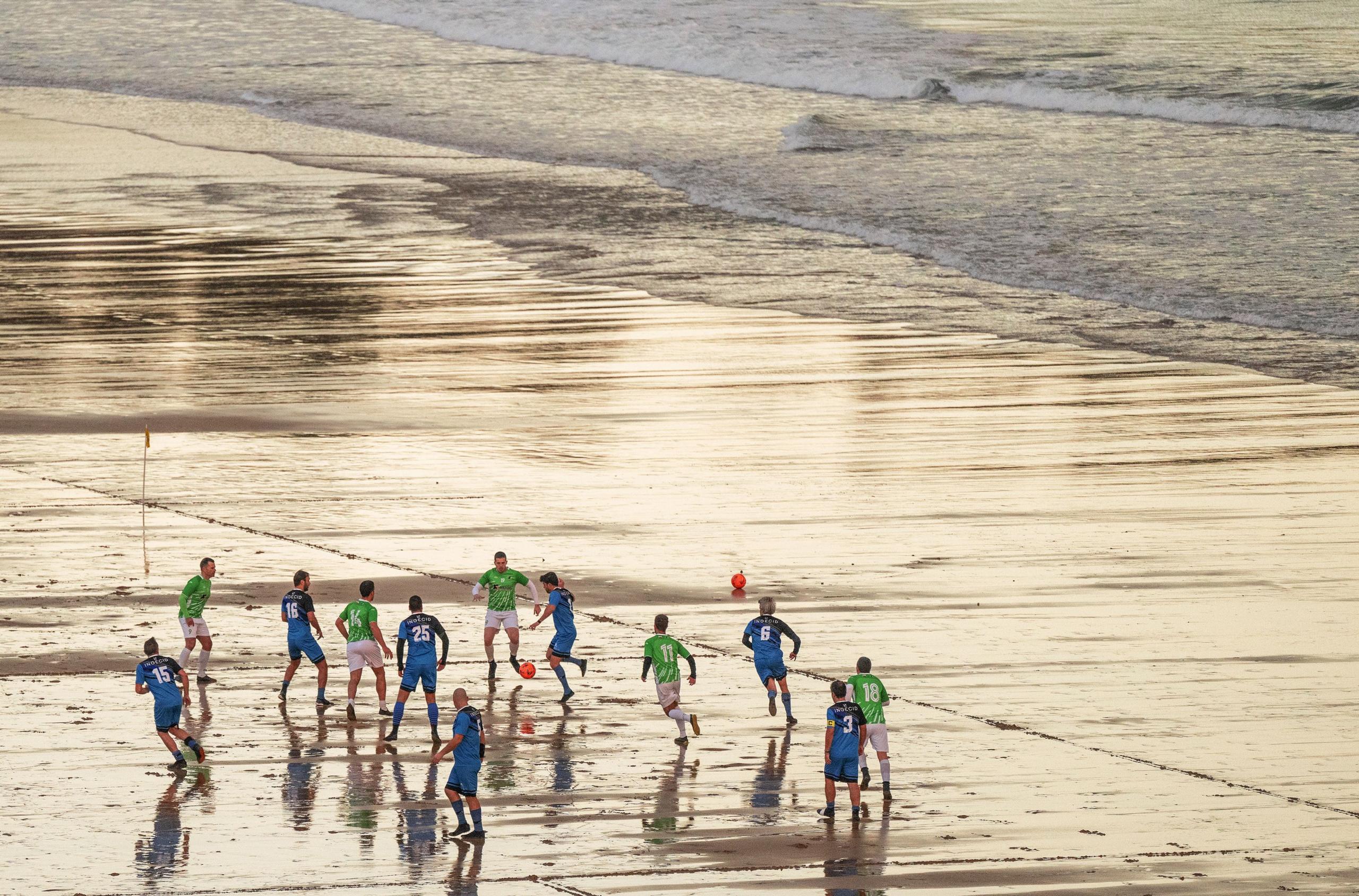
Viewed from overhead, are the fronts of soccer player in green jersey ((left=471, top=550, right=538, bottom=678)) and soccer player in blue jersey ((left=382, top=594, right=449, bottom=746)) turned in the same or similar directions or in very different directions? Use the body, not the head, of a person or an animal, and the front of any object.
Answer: very different directions

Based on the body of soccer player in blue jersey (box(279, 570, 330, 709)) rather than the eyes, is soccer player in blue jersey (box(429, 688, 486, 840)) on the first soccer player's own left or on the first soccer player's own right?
on the first soccer player's own right

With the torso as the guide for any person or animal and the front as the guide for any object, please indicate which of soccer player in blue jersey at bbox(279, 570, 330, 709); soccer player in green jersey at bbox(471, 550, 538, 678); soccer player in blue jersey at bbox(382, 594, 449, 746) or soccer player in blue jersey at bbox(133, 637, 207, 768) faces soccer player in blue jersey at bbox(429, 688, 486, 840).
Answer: the soccer player in green jersey

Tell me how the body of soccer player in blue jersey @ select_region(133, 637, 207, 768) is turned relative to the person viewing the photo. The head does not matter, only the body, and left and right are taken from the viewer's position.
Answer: facing away from the viewer and to the left of the viewer

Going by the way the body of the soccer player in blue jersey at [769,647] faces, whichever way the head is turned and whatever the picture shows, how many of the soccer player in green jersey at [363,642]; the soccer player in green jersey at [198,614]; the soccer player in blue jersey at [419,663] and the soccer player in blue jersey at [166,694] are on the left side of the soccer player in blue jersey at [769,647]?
4

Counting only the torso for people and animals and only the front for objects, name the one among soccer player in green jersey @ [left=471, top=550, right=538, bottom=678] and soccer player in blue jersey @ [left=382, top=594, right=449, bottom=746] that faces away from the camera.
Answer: the soccer player in blue jersey

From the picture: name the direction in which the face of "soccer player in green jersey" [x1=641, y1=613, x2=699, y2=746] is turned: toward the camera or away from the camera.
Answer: away from the camera

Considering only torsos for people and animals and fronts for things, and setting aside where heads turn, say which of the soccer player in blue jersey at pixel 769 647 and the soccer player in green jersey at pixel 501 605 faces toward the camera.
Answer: the soccer player in green jersey

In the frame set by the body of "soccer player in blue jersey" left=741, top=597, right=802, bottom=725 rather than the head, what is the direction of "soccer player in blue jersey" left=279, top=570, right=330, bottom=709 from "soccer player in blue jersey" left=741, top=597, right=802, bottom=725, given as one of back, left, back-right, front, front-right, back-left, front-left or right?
left

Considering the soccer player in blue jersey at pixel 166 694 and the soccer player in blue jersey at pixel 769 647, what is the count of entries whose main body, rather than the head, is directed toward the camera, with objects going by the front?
0

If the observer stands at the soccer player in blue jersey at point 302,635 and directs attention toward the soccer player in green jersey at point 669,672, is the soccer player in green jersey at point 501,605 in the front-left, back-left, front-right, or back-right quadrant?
front-left

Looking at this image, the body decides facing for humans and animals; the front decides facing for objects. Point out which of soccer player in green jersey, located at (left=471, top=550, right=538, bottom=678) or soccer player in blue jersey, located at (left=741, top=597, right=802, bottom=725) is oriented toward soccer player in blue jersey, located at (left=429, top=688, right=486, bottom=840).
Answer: the soccer player in green jersey

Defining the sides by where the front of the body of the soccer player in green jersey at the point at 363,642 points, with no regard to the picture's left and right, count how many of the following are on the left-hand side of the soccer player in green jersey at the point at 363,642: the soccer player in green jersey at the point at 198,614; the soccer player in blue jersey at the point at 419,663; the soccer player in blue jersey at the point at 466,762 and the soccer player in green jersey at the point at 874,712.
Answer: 1

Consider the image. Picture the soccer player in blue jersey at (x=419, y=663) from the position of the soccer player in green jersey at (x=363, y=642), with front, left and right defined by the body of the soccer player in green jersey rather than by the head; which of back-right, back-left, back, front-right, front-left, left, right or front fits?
right

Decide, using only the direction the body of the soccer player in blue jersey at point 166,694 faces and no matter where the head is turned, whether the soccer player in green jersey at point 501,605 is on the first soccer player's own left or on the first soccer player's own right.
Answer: on the first soccer player's own right

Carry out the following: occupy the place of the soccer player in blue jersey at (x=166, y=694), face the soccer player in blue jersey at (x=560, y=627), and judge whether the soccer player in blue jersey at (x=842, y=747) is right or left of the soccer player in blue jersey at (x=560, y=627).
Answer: right

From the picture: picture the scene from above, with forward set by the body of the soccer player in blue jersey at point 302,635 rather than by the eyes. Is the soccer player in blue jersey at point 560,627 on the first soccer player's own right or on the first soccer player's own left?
on the first soccer player's own right

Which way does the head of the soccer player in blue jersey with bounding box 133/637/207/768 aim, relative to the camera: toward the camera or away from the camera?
away from the camera

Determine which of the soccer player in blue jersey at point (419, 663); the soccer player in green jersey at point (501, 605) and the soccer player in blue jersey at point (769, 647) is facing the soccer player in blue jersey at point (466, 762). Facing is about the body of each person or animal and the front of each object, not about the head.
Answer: the soccer player in green jersey

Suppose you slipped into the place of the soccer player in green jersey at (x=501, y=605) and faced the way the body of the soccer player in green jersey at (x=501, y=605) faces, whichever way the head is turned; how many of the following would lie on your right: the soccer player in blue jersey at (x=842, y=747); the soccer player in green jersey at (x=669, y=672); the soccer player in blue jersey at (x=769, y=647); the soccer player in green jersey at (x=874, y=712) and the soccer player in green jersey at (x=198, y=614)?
1
